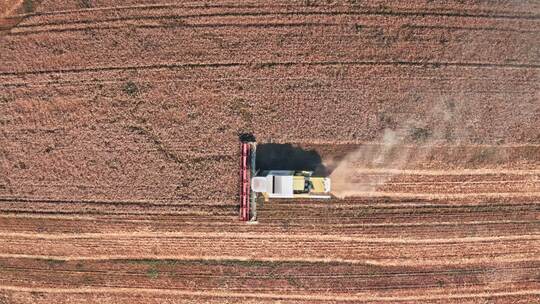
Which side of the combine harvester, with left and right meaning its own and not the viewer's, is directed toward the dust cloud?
back

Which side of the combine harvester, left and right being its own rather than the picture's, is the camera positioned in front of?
left
